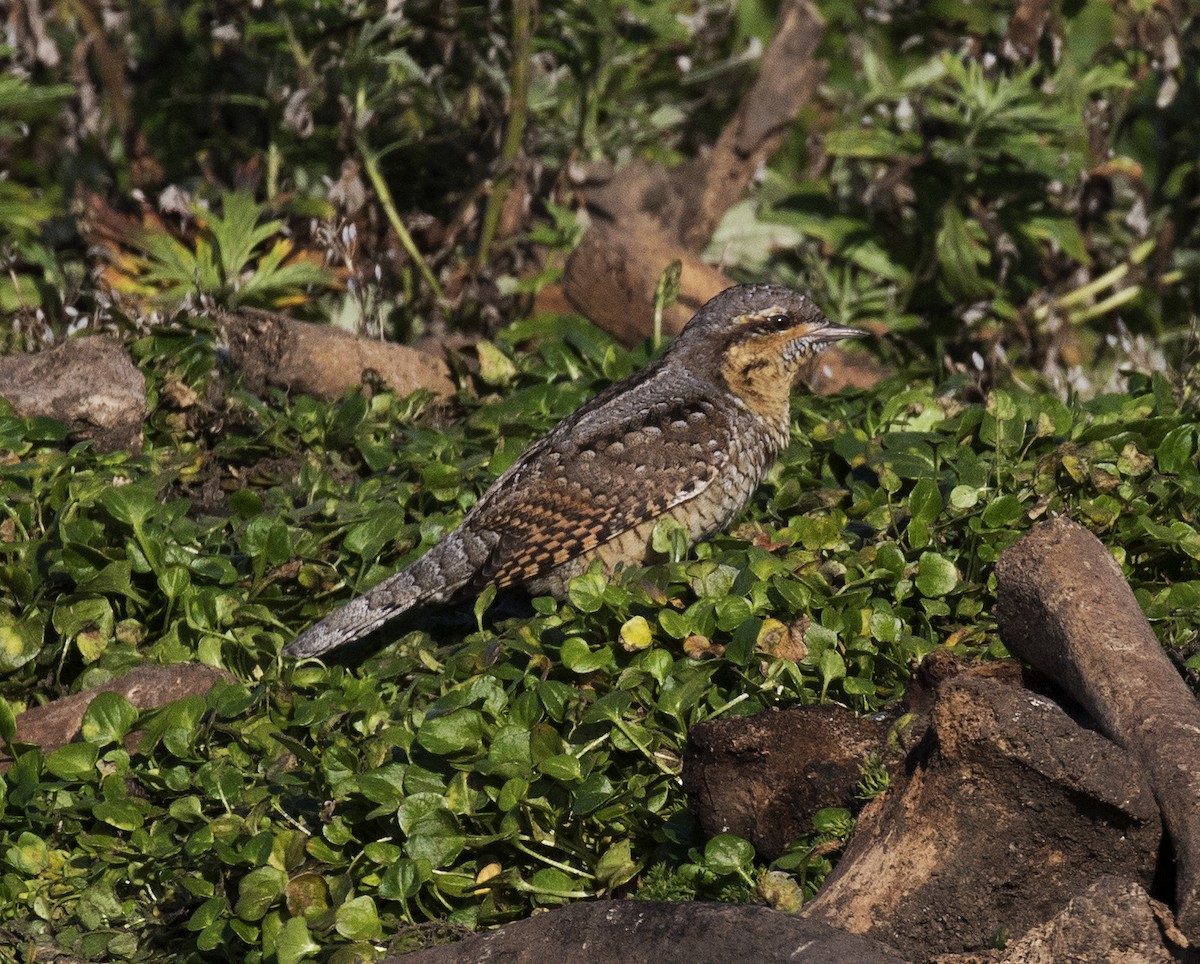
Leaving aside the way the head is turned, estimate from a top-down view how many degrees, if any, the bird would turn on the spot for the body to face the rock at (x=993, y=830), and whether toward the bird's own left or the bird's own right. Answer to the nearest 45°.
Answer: approximately 90° to the bird's own right

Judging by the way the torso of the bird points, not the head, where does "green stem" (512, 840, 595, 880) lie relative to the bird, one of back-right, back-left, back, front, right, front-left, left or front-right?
right

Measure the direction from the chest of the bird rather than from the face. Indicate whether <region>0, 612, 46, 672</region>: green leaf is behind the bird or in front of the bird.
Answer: behind

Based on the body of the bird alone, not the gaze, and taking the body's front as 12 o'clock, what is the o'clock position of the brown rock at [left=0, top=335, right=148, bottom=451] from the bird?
The brown rock is roughly at 7 o'clock from the bird.

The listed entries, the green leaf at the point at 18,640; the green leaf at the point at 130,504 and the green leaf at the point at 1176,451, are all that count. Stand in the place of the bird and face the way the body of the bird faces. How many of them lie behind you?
2

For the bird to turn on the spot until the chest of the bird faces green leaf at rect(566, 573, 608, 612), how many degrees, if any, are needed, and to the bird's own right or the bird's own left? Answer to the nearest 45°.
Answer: approximately 90° to the bird's own right

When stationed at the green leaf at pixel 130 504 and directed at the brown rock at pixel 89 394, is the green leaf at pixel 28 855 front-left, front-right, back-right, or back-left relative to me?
back-left

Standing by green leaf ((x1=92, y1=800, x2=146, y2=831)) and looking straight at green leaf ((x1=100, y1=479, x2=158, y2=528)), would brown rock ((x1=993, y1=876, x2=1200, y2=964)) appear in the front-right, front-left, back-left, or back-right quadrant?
back-right

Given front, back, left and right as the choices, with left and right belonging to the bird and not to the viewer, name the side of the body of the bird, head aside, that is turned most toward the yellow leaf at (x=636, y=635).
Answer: right

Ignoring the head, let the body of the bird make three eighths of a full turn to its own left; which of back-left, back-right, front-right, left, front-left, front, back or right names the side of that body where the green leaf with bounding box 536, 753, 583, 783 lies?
back-left

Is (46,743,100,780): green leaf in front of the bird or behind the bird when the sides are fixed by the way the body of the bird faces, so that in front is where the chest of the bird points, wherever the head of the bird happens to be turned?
behind

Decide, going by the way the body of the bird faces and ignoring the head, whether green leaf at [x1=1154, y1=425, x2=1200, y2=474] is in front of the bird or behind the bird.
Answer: in front

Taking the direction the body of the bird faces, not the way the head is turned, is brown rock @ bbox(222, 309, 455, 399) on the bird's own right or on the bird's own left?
on the bird's own left

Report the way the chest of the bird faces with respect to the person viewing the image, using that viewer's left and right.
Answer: facing to the right of the viewer
